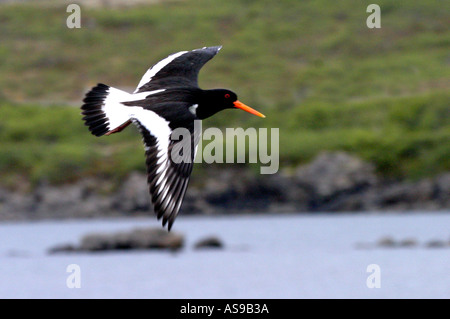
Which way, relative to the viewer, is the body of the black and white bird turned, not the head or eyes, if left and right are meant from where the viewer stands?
facing to the right of the viewer
